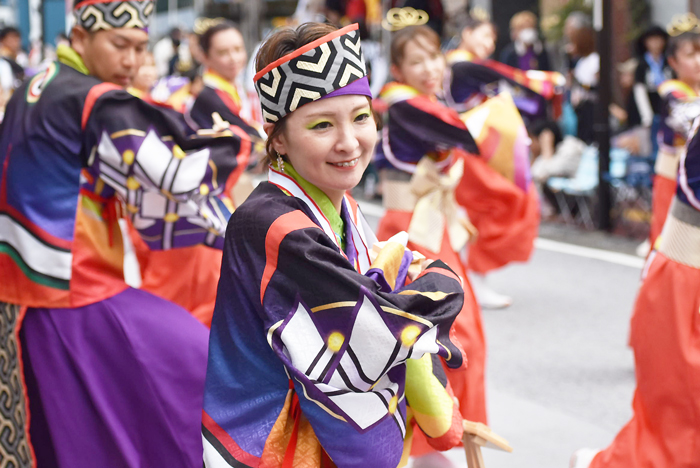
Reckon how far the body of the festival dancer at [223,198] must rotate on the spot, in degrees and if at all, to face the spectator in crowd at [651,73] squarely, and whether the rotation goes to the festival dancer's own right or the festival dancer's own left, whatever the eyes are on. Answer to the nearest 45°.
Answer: approximately 90° to the festival dancer's own left

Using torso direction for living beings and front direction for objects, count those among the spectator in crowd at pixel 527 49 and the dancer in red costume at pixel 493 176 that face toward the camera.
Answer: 1

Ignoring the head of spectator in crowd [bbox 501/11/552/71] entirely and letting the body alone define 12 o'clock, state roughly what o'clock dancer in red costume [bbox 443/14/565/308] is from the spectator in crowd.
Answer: The dancer in red costume is roughly at 12 o'clock from the spectator in crowd.

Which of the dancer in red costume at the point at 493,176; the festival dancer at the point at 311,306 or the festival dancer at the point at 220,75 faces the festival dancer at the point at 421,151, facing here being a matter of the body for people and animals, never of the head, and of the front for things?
the festival dancer at the point at 220,75

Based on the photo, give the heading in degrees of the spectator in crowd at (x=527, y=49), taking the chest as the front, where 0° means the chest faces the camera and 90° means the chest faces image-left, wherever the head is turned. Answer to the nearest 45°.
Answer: approximately 0°

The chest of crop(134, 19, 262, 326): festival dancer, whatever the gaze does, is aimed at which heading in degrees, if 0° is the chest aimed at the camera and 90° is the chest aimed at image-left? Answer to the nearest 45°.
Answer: approximately 315°

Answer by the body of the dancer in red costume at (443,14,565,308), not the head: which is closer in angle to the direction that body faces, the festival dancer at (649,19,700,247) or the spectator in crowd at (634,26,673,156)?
the festival dancer

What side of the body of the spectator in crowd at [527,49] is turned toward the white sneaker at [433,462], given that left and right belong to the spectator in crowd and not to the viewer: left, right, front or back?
front
